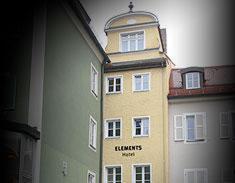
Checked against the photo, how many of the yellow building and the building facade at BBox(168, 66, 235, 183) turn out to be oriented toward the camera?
2

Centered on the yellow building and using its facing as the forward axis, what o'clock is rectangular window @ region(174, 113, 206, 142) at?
The rectangular window is roughly at 9 o'clock from the yellow building.

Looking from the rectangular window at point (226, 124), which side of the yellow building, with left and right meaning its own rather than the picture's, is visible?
left

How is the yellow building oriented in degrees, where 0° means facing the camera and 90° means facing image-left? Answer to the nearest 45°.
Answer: approximately 0°

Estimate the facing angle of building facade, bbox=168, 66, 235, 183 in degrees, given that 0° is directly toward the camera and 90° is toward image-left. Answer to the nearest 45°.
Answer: approximately 0°

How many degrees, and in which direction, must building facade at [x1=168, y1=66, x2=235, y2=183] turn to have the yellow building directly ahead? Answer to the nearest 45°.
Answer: approximately 90° to its right
